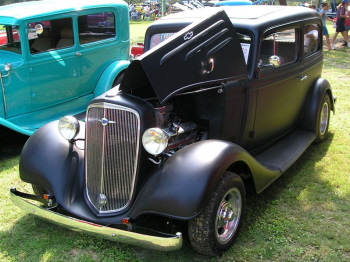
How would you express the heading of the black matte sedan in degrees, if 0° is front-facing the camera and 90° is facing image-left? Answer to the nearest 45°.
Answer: approximately 45°
